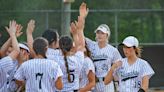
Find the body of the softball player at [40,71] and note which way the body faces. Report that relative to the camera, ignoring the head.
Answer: away from the camera

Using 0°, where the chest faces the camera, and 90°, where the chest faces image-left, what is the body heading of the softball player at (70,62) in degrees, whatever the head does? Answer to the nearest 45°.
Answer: approximately 180°

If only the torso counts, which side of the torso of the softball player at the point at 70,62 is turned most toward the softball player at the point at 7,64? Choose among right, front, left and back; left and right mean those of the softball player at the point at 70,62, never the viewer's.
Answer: left

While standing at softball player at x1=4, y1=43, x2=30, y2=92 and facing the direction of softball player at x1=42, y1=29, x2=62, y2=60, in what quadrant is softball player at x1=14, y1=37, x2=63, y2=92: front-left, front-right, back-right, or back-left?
front-right

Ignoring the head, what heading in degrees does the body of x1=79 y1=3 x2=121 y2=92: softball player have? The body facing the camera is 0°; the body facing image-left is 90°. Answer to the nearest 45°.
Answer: approximately 45°

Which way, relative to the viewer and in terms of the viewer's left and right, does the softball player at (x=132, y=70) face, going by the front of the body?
facing the viewer and to the left of the viewer

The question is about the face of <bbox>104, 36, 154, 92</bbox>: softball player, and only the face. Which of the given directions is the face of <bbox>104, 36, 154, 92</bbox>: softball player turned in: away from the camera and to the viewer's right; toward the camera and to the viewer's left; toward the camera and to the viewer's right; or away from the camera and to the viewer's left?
toward the camera and to the viewer's left
